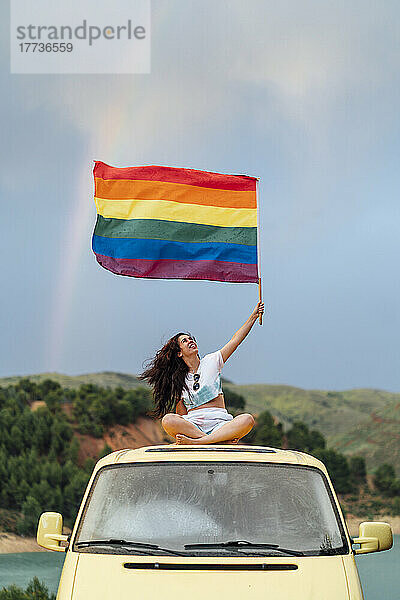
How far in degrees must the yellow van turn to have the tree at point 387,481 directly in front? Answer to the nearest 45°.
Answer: approximately 180°

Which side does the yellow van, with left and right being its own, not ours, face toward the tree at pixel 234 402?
back

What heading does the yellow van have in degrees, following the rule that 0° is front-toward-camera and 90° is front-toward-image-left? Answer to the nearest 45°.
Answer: approximately 0°

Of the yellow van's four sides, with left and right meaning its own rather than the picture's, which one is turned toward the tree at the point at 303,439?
back

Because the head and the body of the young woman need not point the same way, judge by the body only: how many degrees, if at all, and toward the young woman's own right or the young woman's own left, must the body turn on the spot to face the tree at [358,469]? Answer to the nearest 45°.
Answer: approximately 180°

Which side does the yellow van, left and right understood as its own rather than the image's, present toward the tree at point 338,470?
back

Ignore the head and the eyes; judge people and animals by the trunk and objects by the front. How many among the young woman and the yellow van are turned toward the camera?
2

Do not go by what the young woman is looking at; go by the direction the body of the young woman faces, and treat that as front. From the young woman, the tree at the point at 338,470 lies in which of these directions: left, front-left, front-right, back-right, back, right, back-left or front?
back

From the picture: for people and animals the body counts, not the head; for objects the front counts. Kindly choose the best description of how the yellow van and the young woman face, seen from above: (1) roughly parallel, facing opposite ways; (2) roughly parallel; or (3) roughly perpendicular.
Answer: roughly parallel

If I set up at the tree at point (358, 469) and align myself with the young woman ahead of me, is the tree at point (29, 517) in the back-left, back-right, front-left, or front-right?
front-right

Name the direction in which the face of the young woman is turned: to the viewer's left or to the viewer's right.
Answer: to the viewer's right

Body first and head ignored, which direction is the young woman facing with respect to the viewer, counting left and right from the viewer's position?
facing the viewer

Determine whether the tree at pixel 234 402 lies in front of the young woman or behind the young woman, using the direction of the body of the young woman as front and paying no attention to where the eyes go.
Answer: behind
